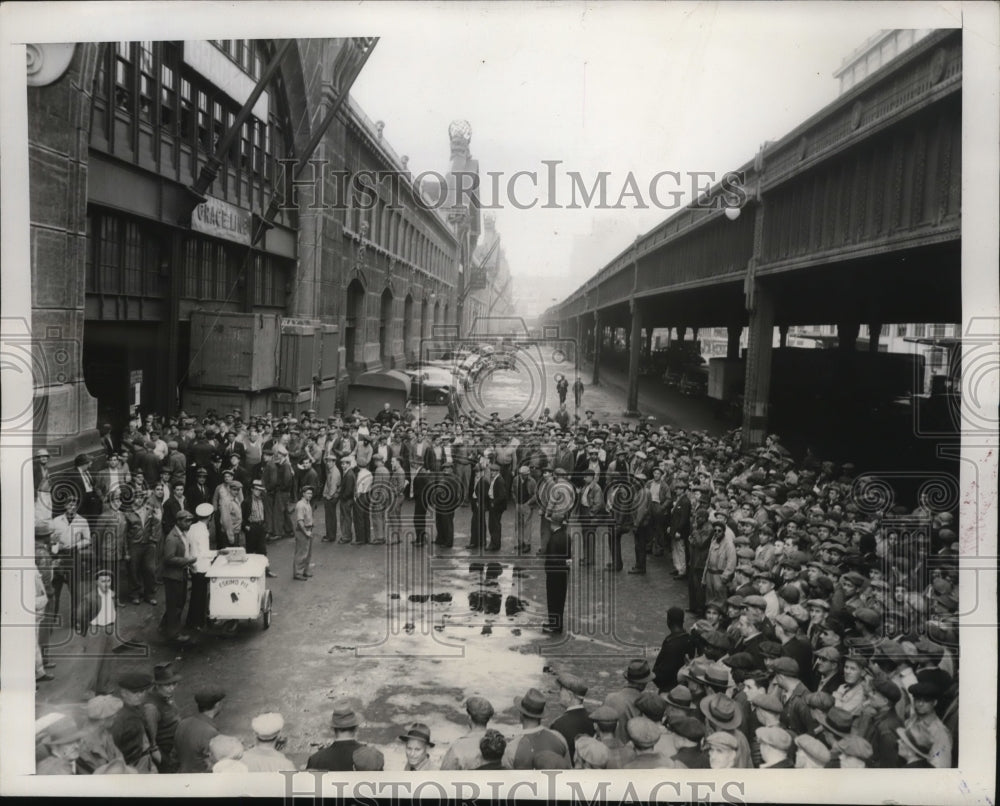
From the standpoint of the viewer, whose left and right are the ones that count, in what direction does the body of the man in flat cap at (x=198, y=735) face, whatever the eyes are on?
facing away from the viewer and to the right of the viewer

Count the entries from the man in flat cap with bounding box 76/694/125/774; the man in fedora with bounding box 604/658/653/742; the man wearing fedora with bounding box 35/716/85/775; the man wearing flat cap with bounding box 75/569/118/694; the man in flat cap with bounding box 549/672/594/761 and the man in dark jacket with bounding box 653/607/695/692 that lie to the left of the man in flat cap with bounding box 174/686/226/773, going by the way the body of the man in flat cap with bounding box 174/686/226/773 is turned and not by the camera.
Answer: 3

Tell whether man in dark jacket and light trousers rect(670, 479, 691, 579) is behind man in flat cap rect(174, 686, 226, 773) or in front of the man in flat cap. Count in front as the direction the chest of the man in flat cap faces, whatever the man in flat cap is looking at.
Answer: in front

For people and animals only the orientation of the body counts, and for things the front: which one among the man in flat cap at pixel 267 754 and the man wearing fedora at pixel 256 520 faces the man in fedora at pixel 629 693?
the man wearing fedora

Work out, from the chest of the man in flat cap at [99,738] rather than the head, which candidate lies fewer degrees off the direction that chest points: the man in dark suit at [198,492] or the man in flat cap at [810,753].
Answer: the man in dark suit

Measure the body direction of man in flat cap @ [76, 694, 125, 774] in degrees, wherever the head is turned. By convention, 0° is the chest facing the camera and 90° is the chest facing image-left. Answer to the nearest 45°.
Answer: approximately 225°

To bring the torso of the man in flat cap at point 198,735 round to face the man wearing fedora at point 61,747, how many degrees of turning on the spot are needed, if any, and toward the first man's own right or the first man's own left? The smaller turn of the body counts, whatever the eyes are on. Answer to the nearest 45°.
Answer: approximately 90° to the first man's own left

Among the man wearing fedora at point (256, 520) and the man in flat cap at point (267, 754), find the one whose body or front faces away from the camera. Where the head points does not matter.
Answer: the man in flat cap

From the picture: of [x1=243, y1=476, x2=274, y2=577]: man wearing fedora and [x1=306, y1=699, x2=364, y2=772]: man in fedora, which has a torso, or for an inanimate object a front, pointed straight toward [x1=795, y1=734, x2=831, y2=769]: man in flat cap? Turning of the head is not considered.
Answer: the man wearing fedora

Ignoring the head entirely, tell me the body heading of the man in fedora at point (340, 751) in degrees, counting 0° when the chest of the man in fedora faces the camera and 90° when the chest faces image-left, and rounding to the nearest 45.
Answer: approximately 180°

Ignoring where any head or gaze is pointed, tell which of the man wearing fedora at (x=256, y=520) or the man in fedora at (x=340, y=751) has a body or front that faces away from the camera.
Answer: the man in fedora

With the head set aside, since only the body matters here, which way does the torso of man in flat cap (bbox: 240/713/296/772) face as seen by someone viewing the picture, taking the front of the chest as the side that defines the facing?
away from the camera

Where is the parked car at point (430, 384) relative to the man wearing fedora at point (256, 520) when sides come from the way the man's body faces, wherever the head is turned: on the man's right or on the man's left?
on the man's left

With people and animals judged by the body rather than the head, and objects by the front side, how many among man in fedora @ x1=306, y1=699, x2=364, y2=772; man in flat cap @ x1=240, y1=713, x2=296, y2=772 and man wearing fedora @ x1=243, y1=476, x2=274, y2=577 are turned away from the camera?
2

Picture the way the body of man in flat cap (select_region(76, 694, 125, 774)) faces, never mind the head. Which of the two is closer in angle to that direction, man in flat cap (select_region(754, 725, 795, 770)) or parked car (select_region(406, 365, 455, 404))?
the parked car
